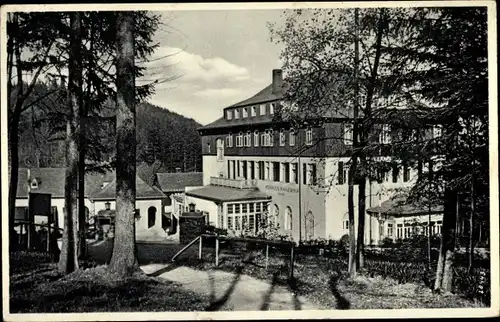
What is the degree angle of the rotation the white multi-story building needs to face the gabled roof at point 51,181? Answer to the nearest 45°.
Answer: approximately 45° to its right

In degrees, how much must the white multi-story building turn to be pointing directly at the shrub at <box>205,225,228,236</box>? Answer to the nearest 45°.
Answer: approximately 45° to its right

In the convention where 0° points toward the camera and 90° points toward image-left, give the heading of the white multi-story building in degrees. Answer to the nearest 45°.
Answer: approximately 45°
